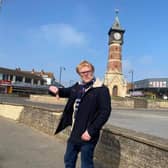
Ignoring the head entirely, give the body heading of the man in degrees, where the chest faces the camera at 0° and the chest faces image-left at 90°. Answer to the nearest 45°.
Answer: approximately 45°
